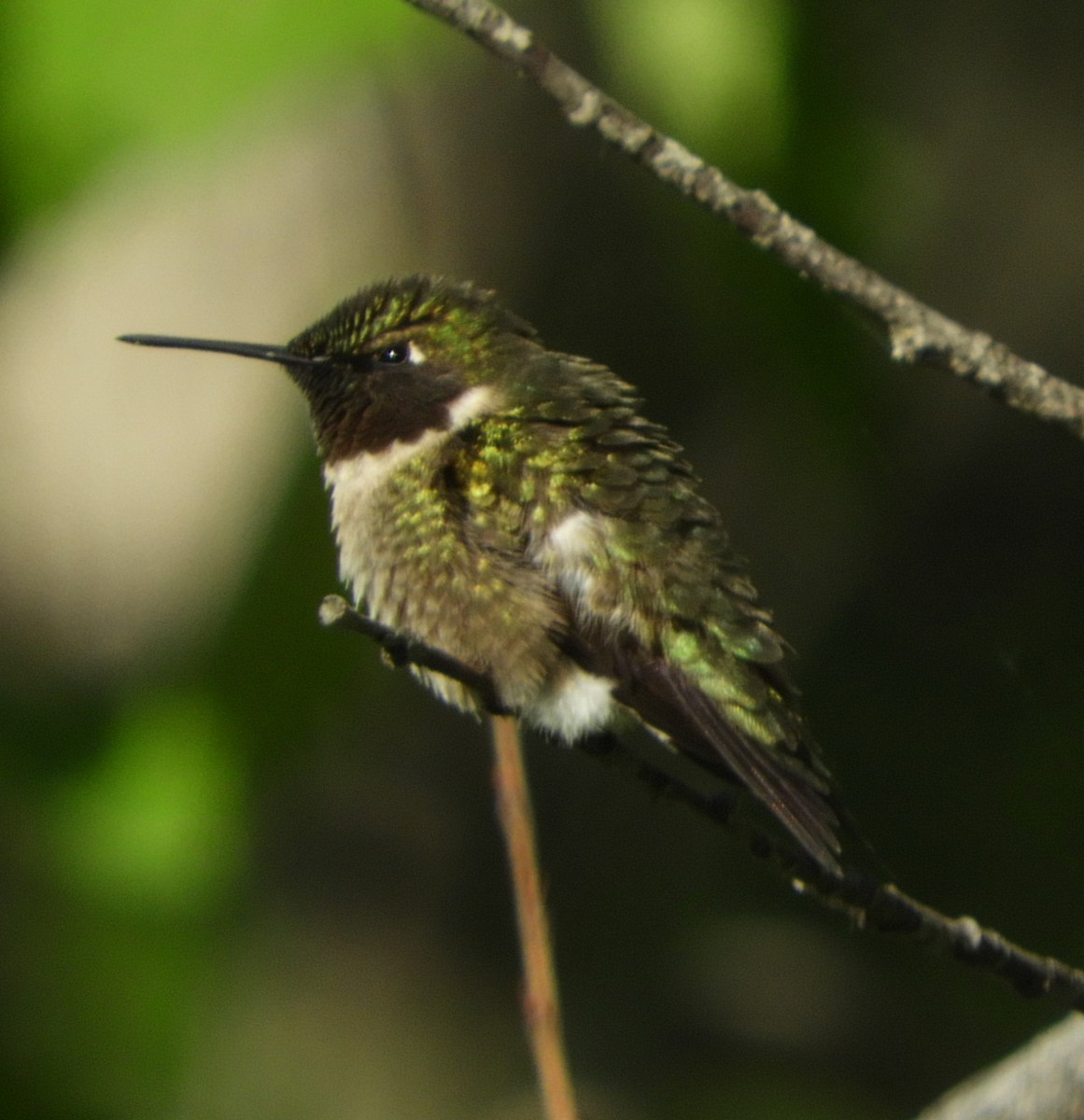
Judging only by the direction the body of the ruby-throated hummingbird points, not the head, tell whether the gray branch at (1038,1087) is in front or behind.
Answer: behind

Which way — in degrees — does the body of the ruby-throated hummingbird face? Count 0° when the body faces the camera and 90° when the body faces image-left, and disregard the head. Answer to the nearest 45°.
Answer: approximately 90°
